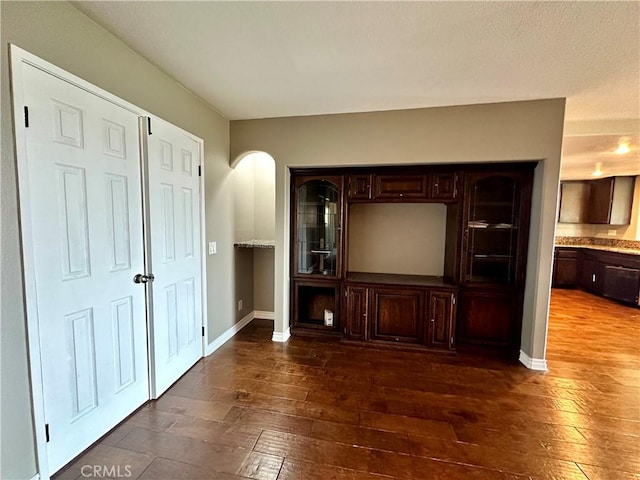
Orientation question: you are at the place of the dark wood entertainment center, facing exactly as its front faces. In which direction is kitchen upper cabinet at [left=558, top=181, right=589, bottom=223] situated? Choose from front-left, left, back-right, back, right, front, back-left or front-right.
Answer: back-left

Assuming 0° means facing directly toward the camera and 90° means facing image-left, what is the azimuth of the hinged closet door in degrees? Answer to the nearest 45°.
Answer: approximately 315°

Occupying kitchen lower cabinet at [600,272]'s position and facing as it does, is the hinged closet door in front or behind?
in front

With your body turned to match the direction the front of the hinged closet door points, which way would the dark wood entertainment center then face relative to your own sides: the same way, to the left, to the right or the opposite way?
to the right

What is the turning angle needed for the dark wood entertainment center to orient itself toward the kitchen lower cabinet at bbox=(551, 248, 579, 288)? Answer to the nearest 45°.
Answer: approximately 135° to its left

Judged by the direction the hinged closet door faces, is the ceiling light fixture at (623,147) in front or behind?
in front

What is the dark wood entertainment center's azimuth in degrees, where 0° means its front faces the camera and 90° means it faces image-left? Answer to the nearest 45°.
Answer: approximately 0°

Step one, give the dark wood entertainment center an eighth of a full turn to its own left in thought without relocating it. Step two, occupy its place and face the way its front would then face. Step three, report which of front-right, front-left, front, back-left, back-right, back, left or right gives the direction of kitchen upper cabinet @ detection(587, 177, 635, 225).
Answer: left

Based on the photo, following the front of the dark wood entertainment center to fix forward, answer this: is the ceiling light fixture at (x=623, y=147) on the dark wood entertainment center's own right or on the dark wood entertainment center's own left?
on the dark wood entertainment center's own left

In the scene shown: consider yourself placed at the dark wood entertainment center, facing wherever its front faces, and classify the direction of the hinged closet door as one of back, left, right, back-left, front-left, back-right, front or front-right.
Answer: front-right

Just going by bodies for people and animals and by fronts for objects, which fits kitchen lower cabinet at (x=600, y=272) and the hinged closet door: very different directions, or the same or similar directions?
very different directions

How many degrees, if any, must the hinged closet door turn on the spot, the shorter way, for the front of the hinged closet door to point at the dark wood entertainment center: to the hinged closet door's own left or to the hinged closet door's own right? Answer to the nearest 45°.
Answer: approximately 45° to the hinged closet door's own left

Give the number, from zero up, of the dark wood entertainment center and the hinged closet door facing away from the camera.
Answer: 0
